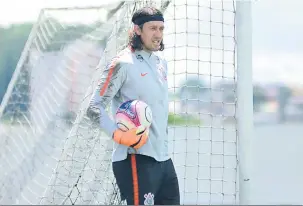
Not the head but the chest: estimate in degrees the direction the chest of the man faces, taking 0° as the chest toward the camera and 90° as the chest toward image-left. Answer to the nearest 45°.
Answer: approximately 315°

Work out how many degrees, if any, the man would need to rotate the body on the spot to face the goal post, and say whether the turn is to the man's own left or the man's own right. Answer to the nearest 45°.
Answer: approximately 90° to the man's own left
